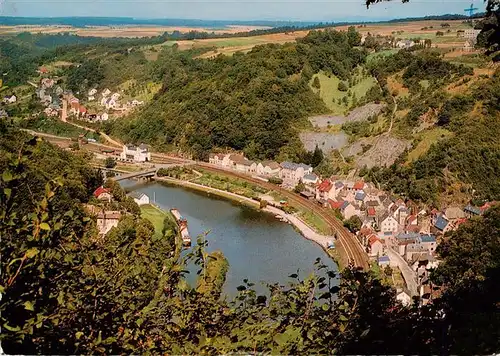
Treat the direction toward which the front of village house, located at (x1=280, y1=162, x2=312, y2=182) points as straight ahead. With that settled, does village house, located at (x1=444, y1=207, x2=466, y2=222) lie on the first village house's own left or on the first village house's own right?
on the first village house's own left

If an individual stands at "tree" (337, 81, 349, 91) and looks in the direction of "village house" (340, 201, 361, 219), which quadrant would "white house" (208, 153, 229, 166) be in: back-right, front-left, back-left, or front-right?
front-right

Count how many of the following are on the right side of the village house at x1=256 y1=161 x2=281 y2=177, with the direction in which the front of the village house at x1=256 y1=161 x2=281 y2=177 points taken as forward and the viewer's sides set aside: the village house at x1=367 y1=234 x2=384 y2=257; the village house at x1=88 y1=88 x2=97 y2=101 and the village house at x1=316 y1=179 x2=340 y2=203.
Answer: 1

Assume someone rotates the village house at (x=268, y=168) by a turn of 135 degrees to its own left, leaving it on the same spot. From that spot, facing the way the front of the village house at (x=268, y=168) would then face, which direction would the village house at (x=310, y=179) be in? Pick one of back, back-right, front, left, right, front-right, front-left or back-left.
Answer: front-right

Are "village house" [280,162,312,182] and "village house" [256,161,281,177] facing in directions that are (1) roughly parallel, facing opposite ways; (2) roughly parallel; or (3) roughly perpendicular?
roughly parallel

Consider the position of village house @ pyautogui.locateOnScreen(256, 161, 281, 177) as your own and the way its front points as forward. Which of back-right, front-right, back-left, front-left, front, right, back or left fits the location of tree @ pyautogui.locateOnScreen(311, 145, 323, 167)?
back-left

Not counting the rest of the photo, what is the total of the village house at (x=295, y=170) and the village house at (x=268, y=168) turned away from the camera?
0

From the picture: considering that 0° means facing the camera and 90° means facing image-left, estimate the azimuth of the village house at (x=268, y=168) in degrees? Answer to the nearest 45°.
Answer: approximately 45°

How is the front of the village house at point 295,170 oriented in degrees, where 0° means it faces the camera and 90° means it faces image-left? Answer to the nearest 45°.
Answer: approximately 45°

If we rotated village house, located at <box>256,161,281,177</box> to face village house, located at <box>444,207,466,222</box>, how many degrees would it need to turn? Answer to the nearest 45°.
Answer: approximately 90° to its left

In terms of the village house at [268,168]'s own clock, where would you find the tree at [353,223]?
The tree is roughly at 10 o'clock from the village house.

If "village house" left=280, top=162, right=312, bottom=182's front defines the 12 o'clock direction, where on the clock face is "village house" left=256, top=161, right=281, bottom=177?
"village house" left=256, top=161, right=281, bottom=177 is roughly at 3 o'clock from "village house" left=280, top=162, right=312, bottom=182.

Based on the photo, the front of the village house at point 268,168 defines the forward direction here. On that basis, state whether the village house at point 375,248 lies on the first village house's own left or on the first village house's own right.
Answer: on the first village house's own left

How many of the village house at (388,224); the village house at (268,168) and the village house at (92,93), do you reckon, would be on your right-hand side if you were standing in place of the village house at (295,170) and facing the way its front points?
2

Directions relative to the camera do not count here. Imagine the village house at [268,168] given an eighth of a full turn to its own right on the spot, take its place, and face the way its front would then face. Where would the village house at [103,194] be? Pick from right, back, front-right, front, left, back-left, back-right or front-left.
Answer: front-left

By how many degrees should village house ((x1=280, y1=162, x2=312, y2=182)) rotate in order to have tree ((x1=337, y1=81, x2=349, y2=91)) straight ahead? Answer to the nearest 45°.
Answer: approximately 135° to its right
